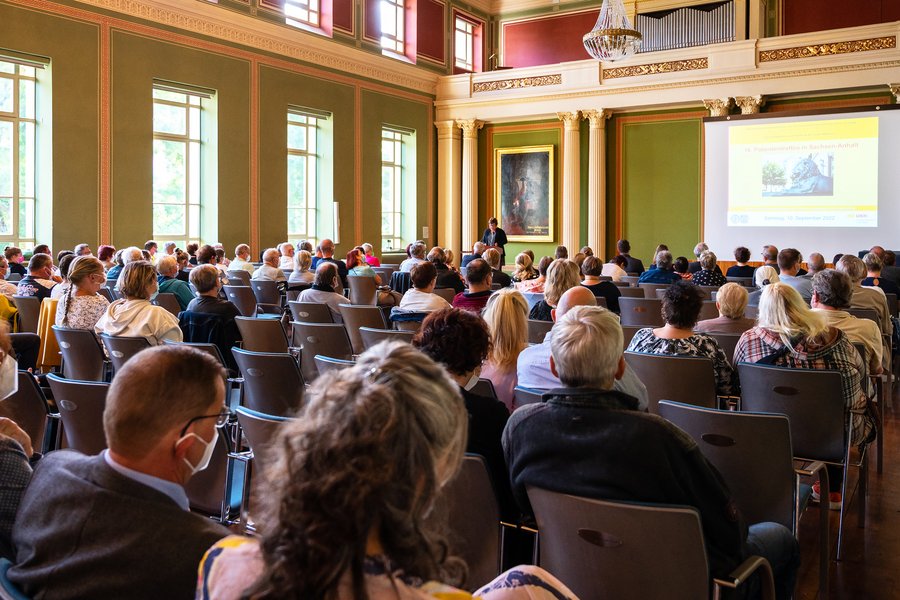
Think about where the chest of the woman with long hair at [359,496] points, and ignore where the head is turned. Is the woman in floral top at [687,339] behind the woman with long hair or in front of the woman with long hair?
in front

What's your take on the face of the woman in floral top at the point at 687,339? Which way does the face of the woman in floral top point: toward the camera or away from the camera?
away from the camera

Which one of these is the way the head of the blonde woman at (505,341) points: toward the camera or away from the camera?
away from the camera

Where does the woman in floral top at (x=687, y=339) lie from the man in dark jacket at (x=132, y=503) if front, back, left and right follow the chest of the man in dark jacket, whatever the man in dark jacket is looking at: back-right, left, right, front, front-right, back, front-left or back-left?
front

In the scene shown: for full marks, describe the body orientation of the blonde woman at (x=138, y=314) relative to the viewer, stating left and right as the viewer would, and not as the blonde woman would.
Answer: facing away from the viewer and to the right of the viewer

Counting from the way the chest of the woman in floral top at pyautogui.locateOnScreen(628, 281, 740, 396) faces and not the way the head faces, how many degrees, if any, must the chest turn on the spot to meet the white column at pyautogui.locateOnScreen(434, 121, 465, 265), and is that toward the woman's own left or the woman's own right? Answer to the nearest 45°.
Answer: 0° — they already face it

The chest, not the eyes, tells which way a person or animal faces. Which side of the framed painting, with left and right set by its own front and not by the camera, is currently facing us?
front

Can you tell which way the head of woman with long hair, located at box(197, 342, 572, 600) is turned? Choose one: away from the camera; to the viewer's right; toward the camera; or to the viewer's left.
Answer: away from the camera

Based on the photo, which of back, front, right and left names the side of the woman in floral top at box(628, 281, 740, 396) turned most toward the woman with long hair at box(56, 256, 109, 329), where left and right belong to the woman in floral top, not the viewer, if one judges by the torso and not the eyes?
left

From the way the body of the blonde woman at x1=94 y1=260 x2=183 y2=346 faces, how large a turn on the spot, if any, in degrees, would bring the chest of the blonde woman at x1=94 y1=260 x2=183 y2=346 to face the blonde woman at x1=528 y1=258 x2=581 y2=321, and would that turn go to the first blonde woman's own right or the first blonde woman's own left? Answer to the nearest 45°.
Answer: approximately 45° to the first blonde woman's own right

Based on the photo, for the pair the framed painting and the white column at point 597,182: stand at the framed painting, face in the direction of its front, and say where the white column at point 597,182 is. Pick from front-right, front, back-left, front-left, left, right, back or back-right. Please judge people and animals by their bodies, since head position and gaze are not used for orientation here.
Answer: front-left

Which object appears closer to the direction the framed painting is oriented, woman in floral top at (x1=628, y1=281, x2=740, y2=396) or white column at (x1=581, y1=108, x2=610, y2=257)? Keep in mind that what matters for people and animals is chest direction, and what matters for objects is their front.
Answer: the woman in floral top

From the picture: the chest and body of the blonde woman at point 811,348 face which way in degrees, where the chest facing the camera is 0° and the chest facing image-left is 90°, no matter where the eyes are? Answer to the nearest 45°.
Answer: approximately 180°

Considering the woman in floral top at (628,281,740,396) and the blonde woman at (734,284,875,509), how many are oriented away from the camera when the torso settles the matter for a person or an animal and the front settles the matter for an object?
2

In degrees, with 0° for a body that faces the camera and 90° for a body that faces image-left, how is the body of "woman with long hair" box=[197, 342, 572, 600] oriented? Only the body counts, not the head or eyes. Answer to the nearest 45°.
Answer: approximately 225°

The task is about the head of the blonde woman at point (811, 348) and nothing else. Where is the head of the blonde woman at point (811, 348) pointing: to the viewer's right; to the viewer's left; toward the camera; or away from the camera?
away from the camera
